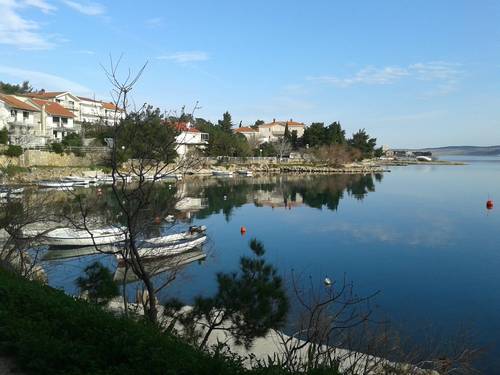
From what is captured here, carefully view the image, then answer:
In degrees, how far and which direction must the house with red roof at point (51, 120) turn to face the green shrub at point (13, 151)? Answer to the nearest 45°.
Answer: approximately 45° to its right

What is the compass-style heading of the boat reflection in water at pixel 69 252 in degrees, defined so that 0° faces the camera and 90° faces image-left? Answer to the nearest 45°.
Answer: approximately 90°

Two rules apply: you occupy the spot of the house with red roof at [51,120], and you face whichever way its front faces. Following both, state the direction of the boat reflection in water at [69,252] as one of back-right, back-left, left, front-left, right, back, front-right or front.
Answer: front-right

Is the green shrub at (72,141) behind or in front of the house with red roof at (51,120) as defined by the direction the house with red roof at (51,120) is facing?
in front
